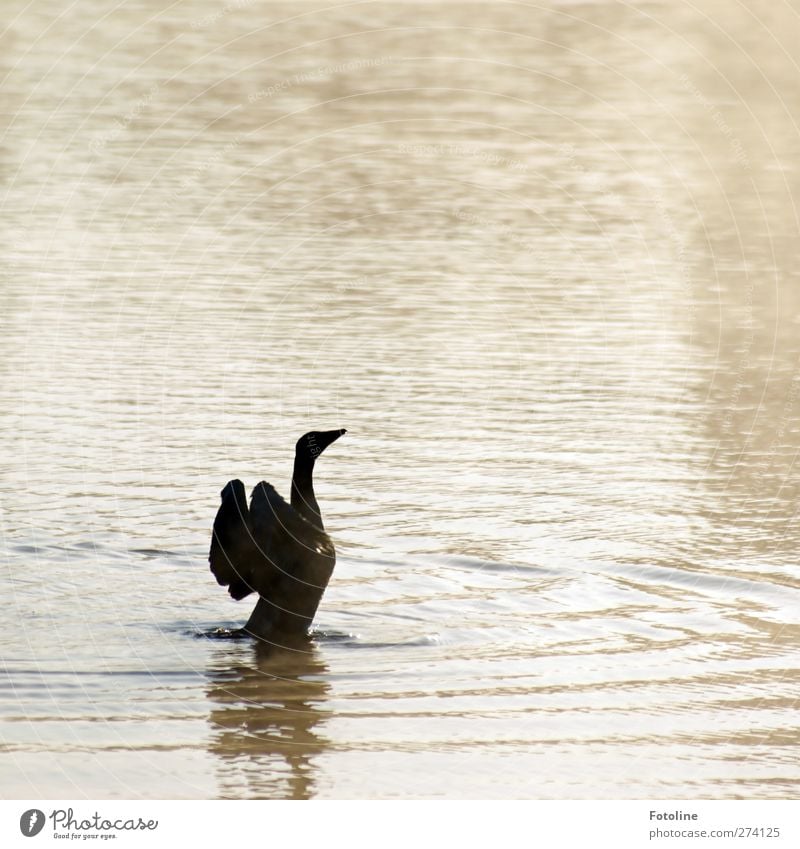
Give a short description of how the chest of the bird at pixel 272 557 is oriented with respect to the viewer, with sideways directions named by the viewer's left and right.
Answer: facing to the right of the viewer
